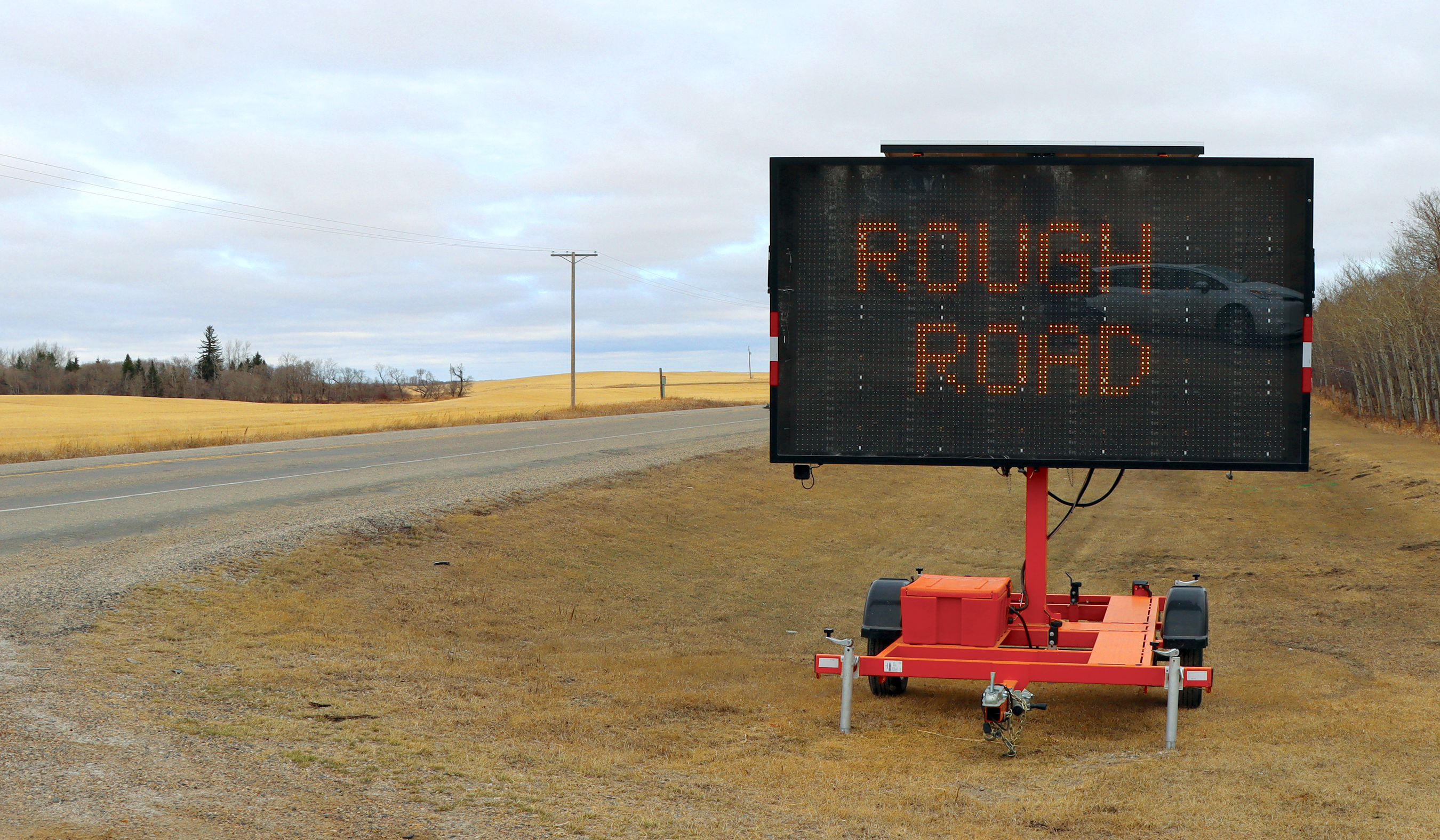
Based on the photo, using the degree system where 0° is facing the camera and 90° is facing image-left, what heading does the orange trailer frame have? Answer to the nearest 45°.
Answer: approximately 0°
